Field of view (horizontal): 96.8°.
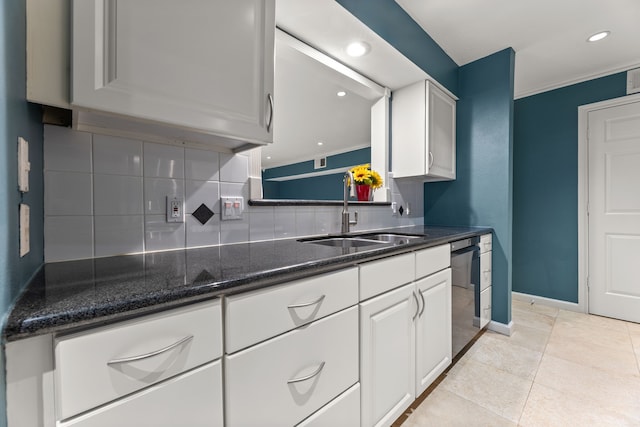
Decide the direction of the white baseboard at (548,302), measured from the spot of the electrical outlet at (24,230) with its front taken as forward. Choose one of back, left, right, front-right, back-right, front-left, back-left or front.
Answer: front

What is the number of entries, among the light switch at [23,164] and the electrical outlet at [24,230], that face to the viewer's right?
2

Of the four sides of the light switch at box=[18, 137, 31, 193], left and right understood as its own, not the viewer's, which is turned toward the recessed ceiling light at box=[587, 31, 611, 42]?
front

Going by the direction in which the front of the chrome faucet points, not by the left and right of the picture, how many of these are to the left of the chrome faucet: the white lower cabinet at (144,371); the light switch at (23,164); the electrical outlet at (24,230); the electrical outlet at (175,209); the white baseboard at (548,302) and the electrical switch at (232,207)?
1

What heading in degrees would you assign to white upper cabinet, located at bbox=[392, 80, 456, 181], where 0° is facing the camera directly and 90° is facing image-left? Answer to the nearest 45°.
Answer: approximately 315°

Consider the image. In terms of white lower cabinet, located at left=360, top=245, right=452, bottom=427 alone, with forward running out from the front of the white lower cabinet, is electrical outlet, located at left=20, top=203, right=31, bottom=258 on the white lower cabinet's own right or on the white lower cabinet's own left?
on the white lower cabinet's own right

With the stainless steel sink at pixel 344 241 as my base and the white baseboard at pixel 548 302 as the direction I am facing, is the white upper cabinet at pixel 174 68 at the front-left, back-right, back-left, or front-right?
back-right

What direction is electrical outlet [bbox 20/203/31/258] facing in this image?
to the viewer's right

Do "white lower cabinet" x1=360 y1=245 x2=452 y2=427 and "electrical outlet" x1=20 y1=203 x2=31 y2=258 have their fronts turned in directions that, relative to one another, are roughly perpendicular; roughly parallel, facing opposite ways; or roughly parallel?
roughly perpendicular

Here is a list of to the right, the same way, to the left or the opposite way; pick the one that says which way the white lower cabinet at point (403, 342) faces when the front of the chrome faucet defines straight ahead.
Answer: the same way

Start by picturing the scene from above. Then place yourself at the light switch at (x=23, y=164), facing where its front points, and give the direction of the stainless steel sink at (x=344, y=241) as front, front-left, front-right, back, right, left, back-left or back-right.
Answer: front

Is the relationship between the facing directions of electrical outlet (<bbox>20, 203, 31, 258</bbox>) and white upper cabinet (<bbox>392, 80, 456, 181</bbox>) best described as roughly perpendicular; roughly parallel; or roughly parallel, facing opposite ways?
roughly perpendicular

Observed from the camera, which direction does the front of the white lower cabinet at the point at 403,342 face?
facing the viewer and to the right of the viewer

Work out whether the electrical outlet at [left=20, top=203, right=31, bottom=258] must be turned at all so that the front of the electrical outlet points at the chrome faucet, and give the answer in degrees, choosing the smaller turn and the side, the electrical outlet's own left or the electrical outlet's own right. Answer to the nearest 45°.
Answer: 0° — it already faces it

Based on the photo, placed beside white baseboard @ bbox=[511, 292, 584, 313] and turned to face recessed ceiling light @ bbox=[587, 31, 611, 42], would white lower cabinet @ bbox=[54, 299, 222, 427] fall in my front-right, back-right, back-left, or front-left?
front-right

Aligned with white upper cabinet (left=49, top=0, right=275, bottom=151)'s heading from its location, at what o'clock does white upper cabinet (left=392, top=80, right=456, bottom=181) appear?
white upper cabinet (left=392, top=80, right=456, bottom=181) is roughly at 10 o'clock from white upper cabinet (left=49, top=0, right=275, bottom=151).

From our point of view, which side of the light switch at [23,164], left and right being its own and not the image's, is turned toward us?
right
